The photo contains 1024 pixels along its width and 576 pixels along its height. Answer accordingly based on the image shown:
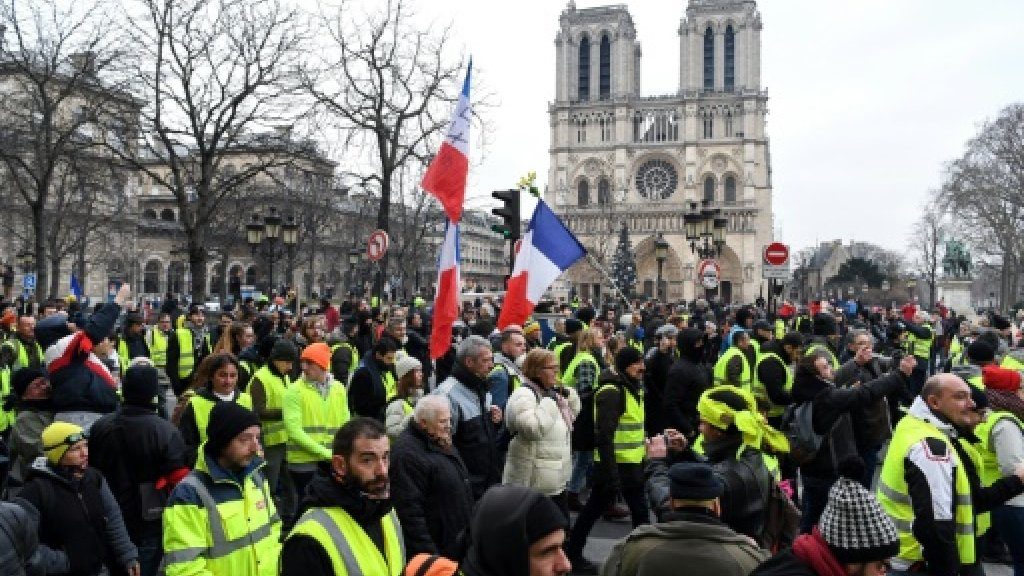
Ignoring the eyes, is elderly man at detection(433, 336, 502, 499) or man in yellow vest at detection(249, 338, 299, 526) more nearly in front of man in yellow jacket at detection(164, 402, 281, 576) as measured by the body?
the elderly man

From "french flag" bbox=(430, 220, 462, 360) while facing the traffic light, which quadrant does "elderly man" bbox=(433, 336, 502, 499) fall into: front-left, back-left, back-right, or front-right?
back-right

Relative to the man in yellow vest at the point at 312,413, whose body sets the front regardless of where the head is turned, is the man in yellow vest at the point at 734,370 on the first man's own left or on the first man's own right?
on the first man's own left

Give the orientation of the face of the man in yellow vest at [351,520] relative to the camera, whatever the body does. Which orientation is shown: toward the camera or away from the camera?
toward the camera

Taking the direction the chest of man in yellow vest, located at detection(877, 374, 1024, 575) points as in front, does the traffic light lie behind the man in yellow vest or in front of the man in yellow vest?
behind

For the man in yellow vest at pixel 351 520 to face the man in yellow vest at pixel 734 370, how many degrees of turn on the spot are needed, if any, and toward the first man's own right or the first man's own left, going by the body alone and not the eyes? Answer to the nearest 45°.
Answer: approximately 90° to the first man's own left

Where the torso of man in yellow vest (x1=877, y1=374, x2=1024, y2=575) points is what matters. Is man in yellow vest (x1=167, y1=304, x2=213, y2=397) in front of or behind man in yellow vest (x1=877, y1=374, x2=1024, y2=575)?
behind

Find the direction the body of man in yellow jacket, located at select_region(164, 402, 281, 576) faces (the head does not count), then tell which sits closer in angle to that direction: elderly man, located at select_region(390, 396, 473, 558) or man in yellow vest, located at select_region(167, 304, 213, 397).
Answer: the elderly man

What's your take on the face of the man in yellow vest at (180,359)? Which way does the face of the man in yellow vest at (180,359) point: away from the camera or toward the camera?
toward the camera

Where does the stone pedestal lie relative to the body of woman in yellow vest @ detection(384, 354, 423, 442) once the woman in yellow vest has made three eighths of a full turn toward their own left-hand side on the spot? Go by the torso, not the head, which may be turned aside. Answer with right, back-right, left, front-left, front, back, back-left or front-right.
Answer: front-right

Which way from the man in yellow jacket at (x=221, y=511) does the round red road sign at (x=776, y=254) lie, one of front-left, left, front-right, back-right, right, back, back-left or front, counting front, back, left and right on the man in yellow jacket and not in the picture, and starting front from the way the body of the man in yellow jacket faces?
left

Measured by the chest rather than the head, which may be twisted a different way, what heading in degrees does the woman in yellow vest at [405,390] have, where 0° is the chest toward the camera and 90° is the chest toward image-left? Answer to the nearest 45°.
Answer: approximately 315°

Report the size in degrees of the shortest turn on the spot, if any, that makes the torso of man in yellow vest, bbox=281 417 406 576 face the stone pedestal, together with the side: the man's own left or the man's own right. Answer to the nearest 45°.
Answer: approximately 90° to the man's own left

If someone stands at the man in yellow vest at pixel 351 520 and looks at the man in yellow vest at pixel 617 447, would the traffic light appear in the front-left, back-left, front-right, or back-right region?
front-left
